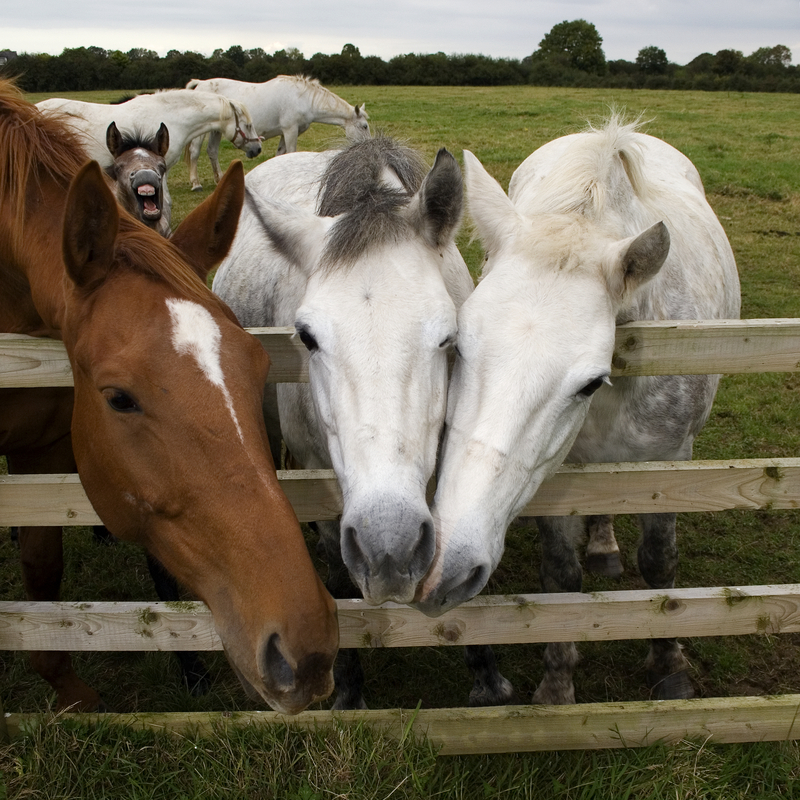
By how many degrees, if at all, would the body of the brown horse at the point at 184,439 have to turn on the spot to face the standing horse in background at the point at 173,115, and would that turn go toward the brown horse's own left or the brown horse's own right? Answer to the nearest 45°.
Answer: approximately 135° to the brown horse's own left

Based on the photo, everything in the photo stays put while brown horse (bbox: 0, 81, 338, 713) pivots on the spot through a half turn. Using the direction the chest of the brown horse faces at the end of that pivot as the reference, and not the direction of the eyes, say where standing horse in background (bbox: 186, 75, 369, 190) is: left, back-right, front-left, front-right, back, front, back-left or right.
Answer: front-right

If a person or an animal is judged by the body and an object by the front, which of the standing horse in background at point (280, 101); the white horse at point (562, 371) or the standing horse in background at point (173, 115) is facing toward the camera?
the white horse

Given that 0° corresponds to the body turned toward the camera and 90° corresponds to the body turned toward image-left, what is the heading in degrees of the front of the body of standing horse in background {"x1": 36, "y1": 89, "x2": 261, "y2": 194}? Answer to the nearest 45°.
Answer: approximately 270°

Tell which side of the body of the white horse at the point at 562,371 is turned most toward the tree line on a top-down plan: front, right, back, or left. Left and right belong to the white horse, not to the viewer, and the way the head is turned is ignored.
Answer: back

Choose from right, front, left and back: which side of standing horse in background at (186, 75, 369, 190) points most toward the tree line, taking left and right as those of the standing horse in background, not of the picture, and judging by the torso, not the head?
left

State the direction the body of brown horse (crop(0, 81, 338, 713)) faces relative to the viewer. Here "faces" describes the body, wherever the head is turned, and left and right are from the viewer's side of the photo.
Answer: facing the viewer and to the right of the viewer

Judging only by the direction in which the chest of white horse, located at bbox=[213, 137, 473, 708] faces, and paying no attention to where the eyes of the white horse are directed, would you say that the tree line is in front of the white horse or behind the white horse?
behind

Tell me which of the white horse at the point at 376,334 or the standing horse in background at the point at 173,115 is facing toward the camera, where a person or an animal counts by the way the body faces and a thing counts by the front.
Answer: the white horse

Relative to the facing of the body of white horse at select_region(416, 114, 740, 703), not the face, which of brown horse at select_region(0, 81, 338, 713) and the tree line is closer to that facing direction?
the brown horse

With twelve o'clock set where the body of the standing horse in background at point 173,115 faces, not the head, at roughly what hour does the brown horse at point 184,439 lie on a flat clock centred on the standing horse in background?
The brown horse is roughly at 3 o'clock from the standing horse in background.

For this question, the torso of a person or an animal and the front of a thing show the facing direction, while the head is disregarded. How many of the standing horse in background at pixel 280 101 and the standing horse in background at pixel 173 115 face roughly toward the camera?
0

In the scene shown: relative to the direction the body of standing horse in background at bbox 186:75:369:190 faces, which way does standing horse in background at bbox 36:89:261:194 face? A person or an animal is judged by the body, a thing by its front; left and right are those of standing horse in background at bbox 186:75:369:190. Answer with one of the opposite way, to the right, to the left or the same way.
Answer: the same way

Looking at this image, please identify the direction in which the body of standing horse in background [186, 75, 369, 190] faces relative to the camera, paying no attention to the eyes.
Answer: to the viewer's right

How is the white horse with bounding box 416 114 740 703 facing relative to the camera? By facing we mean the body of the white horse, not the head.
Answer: toward the camera
